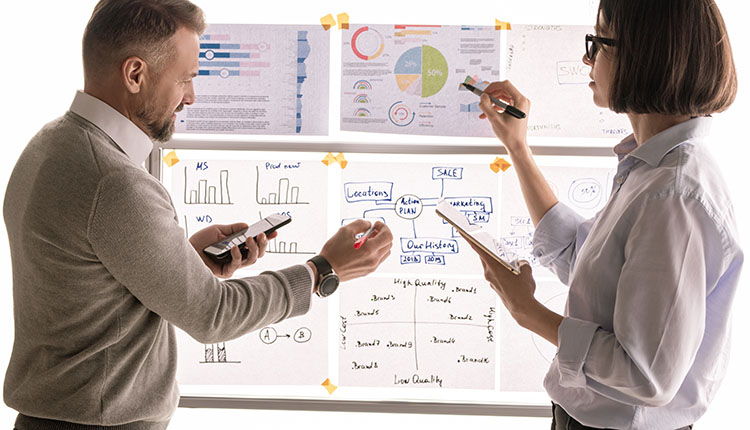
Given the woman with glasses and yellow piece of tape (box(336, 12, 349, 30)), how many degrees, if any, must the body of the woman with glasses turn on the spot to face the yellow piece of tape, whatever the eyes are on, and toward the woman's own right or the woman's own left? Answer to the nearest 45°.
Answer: approximately 45° to the woman's own right

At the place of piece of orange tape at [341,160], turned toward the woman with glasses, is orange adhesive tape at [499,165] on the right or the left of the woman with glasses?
left

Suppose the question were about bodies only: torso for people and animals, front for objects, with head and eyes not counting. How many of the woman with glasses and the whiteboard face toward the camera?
1

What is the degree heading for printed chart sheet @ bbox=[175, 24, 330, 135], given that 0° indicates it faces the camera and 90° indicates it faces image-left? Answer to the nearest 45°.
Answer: approximately 0°

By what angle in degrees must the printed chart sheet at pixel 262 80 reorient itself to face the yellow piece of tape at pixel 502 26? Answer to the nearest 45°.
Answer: approximately 90° to its left

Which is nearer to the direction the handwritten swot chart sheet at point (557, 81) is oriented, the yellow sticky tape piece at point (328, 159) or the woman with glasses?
the woman with glasses

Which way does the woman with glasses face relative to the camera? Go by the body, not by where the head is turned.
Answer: to the viewer's left

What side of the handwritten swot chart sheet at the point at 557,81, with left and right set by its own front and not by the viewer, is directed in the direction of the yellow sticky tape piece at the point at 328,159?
right
